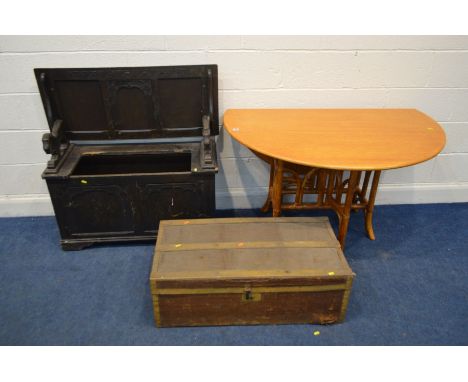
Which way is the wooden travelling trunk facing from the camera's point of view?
toward the camera

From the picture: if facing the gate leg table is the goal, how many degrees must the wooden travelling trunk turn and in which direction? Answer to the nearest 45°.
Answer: approximately 135° to its left
